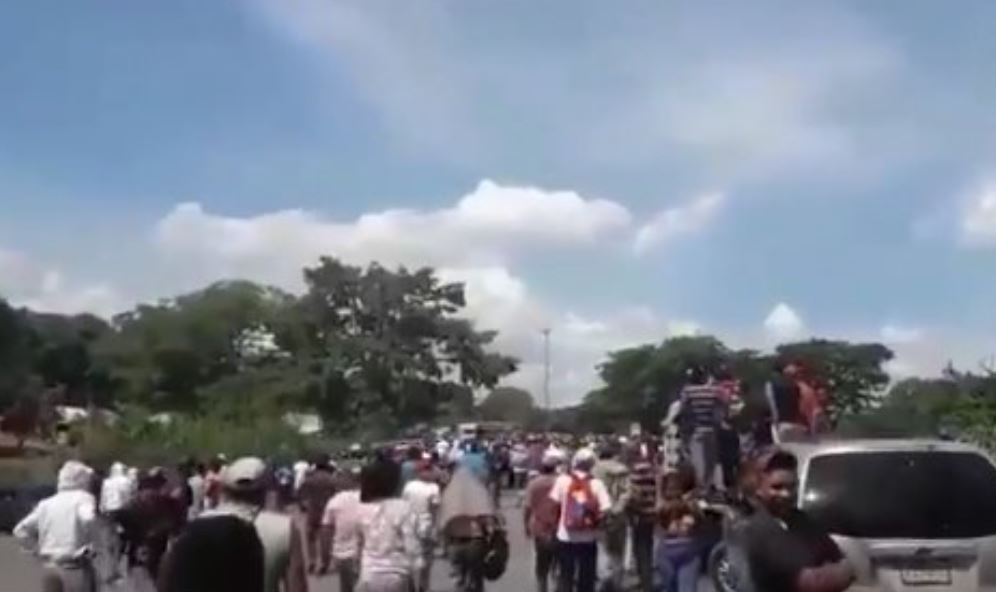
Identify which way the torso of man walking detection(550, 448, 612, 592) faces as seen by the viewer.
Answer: away from the camera

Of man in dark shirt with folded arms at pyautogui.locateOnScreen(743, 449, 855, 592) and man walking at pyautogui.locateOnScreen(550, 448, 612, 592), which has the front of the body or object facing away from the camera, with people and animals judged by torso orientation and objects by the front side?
the man walking

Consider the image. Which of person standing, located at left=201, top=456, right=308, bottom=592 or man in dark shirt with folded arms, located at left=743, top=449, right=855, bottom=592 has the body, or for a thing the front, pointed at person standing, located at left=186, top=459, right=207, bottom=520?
person standing, located at left=201, top=456, right=308, bottom=592

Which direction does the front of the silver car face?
away from the camera

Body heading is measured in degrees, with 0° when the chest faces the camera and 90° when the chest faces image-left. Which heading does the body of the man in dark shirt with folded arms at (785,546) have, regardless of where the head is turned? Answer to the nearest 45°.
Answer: approximately 315°

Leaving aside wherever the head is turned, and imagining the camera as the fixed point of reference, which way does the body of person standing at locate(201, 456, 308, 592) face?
away from the camera

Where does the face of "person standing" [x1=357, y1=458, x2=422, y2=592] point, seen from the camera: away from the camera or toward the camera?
away from the camera

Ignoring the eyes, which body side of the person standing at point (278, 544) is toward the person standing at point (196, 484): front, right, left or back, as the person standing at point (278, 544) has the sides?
front

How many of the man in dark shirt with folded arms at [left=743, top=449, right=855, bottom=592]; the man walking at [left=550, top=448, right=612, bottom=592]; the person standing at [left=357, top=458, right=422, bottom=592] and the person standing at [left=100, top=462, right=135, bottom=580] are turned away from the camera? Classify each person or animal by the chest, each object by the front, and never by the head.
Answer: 3

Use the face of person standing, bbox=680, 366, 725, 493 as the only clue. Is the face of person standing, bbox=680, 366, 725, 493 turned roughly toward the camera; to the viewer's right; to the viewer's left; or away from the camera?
away from the camera

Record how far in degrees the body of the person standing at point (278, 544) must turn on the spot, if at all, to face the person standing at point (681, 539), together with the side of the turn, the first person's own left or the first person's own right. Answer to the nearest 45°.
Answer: approximately 45° to the first person's own right

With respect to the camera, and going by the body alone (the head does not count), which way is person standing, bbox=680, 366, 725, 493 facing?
away from the camera

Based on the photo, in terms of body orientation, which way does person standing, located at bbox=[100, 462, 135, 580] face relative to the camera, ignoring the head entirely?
away from the camera

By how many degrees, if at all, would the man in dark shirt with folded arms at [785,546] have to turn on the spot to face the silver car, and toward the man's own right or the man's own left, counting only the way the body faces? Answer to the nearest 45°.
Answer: approximately 135° to the man's own left

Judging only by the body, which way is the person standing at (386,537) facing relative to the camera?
away from the camera
